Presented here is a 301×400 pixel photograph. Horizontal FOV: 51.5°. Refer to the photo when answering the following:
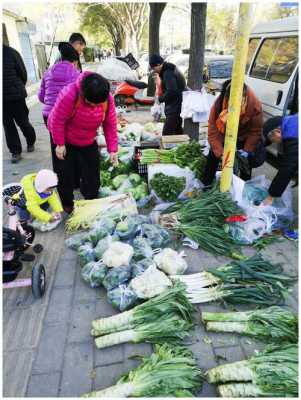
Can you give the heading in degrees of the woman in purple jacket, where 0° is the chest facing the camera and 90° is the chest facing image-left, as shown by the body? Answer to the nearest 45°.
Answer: approximately 225°

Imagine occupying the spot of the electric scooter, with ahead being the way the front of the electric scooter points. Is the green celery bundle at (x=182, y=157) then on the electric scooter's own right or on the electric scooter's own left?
on the electric scooter's own right

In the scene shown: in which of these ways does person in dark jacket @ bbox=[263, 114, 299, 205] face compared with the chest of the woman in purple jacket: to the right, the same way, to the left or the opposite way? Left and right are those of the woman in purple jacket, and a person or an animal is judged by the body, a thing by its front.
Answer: to the left

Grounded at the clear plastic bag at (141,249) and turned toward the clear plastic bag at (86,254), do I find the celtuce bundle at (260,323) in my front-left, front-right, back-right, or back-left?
back-left

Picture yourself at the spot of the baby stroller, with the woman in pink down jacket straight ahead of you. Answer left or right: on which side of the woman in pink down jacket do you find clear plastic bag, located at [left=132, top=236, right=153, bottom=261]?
right

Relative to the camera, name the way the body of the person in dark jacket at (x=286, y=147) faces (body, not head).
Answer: to the viewer's left

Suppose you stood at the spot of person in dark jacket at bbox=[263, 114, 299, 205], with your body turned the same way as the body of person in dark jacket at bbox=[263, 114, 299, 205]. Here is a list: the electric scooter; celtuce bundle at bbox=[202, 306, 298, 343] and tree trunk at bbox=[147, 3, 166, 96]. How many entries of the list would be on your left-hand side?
1

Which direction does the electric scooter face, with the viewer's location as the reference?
facing to the right of the viewer
